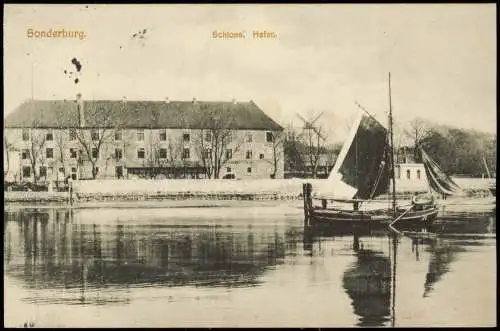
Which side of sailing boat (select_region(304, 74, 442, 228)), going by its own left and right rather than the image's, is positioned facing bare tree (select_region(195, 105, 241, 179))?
back

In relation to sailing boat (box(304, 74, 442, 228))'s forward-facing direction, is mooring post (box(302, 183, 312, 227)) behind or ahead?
behind

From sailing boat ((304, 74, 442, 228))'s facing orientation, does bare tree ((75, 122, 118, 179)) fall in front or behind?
behind

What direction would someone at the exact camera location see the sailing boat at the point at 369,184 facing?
facing to the right of the viewer

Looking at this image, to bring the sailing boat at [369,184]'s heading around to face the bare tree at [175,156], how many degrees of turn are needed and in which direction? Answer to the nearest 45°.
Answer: approximately 180°
